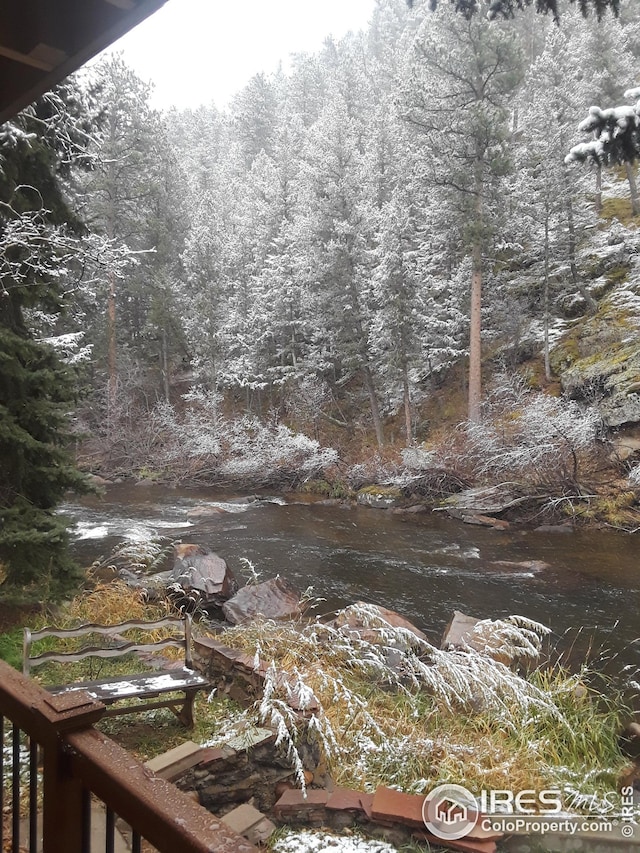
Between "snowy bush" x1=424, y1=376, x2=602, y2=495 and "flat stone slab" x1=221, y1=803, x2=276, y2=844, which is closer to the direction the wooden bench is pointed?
the flat stone slab

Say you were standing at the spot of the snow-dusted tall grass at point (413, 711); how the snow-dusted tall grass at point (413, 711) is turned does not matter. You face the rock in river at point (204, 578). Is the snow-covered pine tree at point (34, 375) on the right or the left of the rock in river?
left

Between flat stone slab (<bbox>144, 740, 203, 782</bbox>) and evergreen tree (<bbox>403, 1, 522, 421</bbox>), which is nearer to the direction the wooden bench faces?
the flat stone slab

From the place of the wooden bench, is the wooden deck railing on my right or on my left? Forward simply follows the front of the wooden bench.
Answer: on my right

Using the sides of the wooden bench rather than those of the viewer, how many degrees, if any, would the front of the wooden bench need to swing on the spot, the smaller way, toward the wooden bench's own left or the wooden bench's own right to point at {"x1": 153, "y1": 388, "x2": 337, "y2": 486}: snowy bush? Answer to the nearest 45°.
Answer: approximately 135° to the wooden bench's own left

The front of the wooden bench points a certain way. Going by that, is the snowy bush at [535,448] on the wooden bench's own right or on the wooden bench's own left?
on the wooden bench's own left

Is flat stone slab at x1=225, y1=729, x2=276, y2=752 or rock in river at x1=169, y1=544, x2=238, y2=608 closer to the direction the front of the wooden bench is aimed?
the flat stone slab

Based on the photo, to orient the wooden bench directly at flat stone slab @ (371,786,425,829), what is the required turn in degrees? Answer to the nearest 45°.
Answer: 0° — it already faces it

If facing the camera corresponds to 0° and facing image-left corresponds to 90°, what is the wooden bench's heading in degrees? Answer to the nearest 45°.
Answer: approximately 315°

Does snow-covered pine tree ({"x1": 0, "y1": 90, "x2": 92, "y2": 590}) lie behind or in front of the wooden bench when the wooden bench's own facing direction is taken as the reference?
behind
